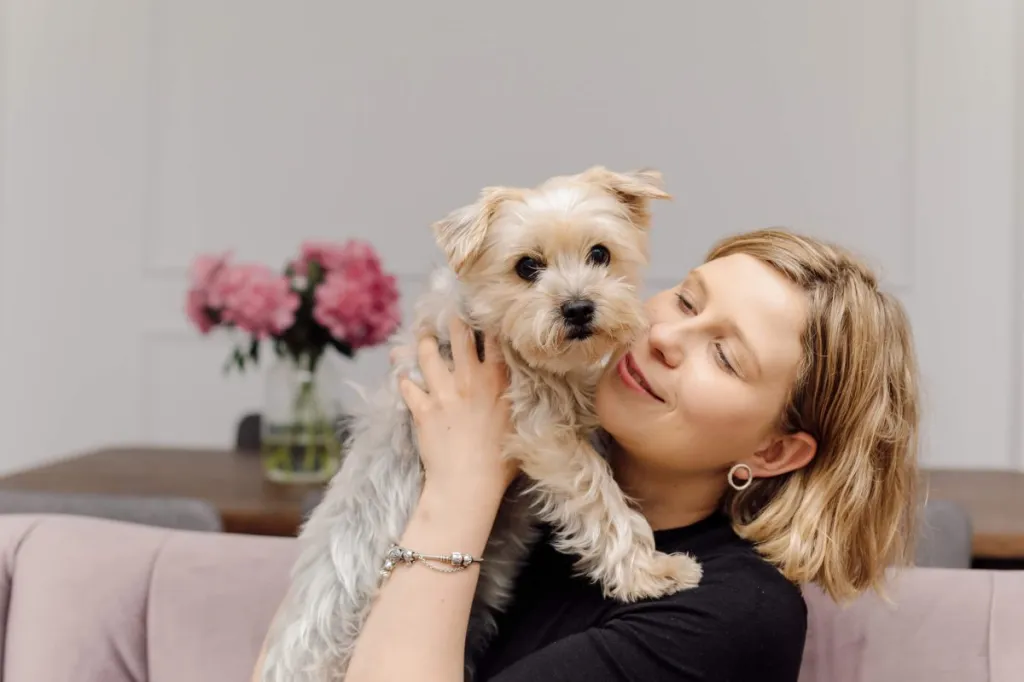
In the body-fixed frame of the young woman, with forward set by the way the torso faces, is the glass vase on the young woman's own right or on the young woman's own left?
on the young woman's own right

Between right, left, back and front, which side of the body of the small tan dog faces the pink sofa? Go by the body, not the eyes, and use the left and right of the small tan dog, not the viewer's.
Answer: back

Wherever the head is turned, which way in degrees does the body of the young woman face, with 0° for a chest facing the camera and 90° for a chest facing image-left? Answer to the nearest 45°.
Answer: approximately 45°

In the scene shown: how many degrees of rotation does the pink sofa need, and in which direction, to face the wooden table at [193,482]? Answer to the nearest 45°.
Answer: approximately 180°

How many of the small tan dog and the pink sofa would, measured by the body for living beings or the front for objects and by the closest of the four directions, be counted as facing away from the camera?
0

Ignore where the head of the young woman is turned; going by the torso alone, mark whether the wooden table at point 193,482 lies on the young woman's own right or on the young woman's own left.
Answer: on the young woman's own right

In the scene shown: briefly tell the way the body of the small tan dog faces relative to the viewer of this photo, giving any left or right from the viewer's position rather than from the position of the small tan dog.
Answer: facing the viewer and to the right of the viewer

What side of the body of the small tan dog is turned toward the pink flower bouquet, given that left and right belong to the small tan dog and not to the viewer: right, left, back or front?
back

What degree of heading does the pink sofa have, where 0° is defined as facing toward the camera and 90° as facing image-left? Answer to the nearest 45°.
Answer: approximately 0°
